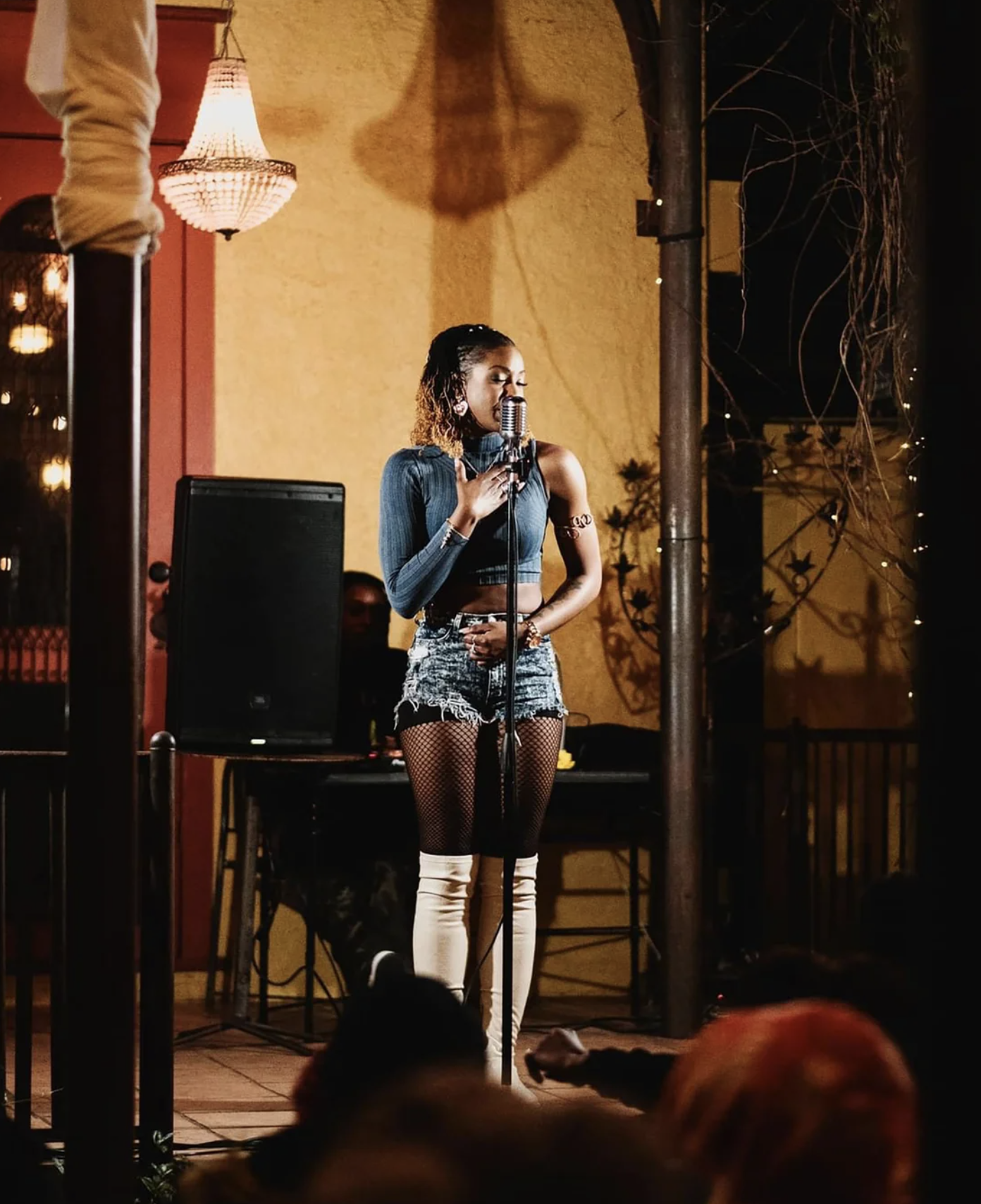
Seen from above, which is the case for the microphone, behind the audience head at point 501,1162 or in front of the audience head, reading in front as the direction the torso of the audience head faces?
in front

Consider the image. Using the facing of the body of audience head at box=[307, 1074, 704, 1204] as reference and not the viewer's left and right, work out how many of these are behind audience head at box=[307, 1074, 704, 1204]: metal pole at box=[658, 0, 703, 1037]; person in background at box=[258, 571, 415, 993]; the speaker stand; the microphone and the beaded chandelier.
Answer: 0

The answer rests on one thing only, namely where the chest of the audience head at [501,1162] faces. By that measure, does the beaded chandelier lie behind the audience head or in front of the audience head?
in front

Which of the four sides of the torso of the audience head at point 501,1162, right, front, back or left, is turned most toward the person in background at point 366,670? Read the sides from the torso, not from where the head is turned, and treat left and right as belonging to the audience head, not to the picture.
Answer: front

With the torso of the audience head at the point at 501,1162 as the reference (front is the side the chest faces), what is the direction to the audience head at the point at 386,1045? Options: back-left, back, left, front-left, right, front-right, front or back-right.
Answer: front

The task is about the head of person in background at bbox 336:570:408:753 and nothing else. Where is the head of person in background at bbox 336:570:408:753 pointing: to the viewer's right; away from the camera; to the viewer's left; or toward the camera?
toward the camera

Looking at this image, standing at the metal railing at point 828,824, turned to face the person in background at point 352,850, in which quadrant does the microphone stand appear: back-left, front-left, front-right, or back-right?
front-left

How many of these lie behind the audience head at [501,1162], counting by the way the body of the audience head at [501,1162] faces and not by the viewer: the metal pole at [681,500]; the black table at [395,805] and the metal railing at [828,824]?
0

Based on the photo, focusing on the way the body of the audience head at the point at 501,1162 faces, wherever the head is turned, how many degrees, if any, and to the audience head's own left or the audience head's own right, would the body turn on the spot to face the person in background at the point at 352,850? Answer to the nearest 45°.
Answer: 0° — they already face them

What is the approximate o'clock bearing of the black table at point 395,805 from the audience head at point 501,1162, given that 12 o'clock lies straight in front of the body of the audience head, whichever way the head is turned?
The black table is roughly at 12 o'clock from the audience head.

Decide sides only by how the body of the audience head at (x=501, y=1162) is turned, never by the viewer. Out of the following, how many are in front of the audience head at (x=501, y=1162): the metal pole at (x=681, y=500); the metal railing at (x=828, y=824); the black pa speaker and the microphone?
4

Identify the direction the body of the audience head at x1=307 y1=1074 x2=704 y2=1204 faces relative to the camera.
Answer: away from the camera

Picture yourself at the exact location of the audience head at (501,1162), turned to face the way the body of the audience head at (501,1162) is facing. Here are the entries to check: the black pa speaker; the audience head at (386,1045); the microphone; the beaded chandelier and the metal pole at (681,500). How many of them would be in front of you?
5

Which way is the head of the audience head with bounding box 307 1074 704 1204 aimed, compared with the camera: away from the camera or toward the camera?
away from the camera

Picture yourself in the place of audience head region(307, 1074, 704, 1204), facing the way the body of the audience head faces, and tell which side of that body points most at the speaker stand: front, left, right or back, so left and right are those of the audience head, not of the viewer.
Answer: front

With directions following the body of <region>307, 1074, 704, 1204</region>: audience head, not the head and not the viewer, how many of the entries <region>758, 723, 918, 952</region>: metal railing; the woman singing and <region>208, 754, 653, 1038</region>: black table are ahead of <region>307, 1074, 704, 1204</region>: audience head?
3

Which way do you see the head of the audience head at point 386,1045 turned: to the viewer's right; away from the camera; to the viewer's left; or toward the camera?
away from the camera
